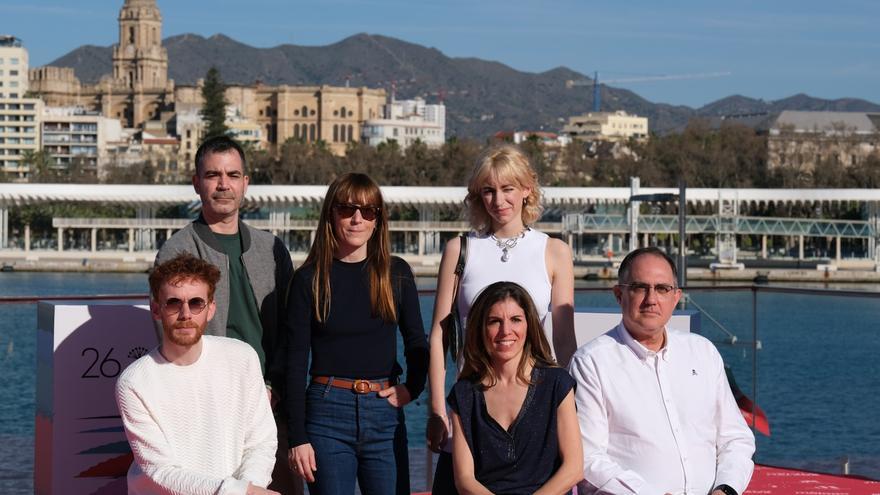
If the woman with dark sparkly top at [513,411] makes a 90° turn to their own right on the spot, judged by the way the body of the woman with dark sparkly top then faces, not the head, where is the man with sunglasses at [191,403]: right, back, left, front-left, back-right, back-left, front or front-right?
front

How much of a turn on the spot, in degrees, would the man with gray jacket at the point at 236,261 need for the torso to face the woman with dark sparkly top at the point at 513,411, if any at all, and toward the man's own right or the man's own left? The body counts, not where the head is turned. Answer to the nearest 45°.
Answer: approximately 45° to the man's own left

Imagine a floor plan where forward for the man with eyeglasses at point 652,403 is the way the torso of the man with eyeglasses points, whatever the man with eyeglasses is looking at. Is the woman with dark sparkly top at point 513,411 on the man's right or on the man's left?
on the man's right

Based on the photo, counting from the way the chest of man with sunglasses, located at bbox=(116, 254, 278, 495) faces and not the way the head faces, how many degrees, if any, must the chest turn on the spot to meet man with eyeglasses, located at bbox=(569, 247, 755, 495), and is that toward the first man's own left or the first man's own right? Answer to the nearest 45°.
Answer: approximately 90° to the first man's own left
